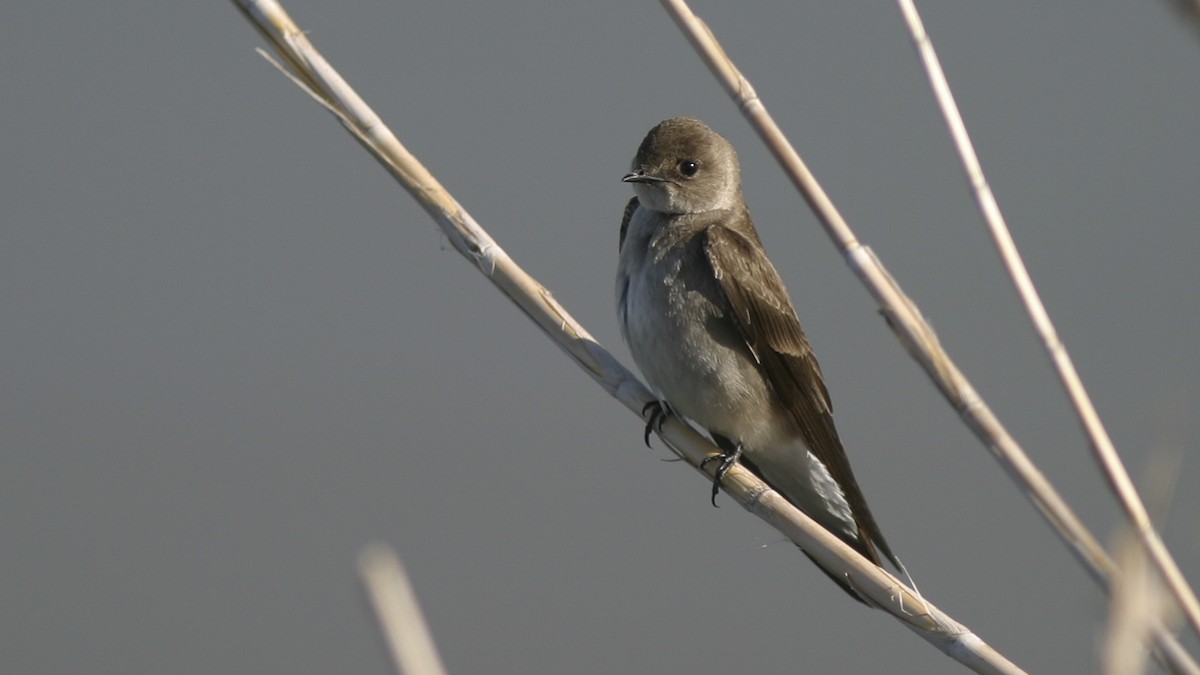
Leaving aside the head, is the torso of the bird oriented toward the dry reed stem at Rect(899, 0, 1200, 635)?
no

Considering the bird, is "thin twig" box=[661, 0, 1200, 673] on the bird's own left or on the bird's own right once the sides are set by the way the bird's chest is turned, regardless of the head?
on the bird's own left
